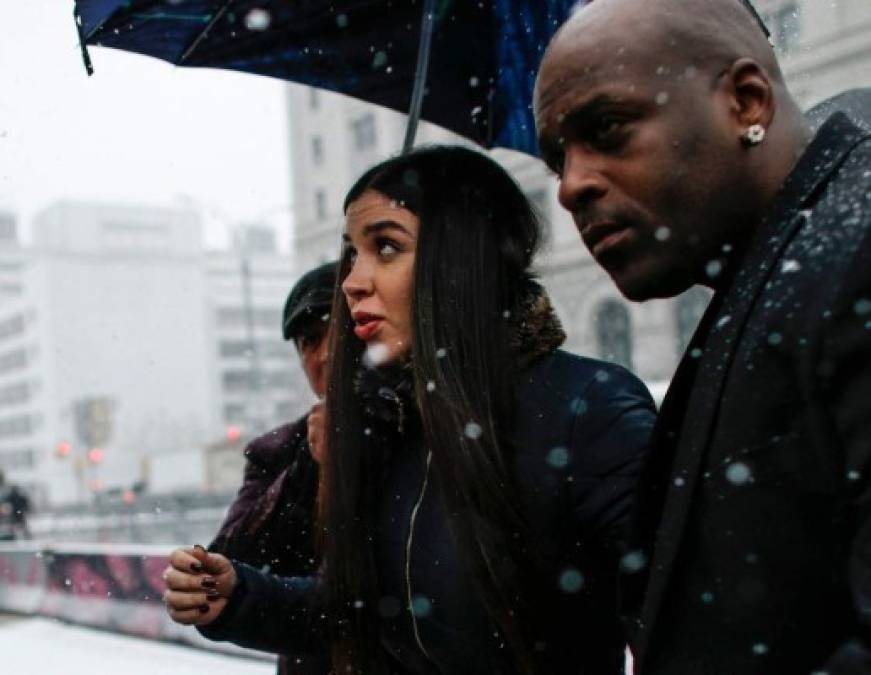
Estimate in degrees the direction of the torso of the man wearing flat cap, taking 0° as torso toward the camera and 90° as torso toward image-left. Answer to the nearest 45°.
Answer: approximately 45°

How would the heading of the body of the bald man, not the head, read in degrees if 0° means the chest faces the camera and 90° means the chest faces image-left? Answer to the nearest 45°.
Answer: approximately 45°

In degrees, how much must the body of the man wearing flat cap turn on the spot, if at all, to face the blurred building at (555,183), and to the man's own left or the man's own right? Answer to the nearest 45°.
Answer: approximately 135° to the man's own right

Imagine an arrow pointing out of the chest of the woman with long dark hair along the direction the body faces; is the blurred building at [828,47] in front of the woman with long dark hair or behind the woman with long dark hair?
behind

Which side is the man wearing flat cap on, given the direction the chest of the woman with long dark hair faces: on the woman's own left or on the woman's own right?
on the woman's own right

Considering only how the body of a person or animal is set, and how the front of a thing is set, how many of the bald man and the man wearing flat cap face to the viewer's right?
0

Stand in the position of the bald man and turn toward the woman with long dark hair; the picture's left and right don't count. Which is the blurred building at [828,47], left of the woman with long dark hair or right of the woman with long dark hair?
right

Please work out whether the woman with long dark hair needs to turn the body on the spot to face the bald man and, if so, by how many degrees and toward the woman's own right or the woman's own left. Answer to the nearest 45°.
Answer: approximately 45° to the woman's own left
